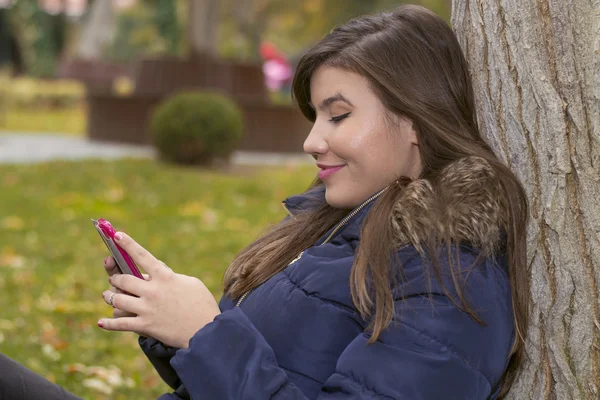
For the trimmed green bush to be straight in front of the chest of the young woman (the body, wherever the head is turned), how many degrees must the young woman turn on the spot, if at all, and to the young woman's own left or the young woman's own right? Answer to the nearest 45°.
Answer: approximately 90° to the young woman's own right

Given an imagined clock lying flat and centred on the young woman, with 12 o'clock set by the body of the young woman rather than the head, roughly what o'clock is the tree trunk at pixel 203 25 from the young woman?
The tree trunk is roughly at 3 o'clock from the young woman.

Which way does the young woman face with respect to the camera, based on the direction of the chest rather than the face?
to the viewer's left

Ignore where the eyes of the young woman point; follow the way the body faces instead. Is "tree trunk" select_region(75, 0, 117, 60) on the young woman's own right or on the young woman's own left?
on the young woman's own right

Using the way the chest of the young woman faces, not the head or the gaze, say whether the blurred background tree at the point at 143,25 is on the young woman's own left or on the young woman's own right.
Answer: on the young woman's own right

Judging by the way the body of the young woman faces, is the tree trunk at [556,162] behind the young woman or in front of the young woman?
behind
